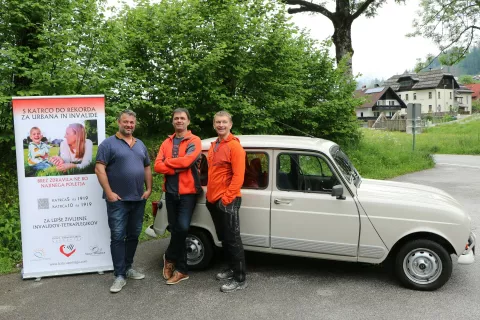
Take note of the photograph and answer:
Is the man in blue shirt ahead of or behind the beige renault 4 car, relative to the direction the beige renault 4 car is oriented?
behind

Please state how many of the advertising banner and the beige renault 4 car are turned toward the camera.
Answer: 1

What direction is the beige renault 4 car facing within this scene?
to the viewer's right

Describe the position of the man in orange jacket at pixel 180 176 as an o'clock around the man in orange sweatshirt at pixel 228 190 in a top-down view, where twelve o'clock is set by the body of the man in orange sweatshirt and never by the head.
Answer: The man in orange jacket is roughly at 2 o'clock from the man in orange sweatshirt.

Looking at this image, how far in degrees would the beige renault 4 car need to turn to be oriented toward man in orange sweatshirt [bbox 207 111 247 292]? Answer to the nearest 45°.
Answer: approximately 180°

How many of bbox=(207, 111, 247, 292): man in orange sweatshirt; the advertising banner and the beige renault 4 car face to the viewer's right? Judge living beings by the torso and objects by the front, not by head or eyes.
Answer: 1

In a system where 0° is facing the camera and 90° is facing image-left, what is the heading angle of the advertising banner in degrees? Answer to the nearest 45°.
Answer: approximately 0°

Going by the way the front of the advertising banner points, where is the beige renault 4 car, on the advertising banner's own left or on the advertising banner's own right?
on the advertising banner's own left

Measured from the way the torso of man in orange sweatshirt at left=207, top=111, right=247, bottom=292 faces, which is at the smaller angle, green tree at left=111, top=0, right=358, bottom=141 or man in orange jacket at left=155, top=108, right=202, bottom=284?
the man in orange jacket

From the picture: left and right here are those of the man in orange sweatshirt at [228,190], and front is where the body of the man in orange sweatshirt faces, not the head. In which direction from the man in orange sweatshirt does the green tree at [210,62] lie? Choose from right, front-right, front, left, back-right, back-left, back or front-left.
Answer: back-right

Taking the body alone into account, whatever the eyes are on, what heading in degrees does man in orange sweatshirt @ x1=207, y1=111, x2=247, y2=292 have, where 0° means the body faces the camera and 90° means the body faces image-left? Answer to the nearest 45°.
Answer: approximately 45°
